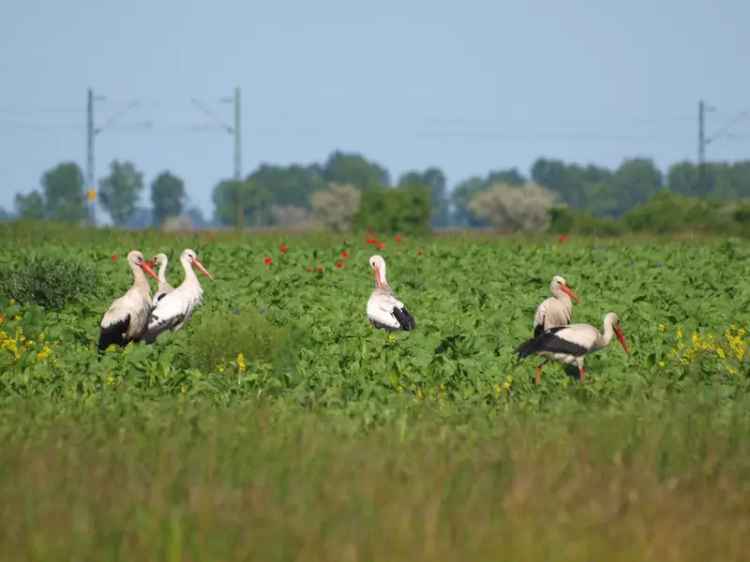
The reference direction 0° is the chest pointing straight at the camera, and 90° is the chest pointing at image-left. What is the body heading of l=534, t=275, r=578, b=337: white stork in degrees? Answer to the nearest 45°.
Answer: approximately 315°

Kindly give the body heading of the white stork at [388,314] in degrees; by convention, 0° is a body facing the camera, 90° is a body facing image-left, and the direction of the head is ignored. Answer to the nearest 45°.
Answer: approximately 45°

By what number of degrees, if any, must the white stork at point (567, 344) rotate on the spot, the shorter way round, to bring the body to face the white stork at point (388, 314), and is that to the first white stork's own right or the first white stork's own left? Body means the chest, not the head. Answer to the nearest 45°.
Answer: approximately 135° to the first white stork's own left

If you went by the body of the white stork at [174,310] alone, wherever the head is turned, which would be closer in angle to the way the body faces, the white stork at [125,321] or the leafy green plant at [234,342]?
the leafy green plant

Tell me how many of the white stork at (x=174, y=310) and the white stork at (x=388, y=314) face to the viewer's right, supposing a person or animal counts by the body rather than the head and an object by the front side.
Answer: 1

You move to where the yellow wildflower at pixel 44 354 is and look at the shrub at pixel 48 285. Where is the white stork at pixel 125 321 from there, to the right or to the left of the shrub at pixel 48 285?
right

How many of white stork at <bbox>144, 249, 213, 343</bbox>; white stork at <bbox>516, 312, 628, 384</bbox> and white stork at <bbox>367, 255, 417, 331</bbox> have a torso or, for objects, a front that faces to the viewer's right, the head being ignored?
2

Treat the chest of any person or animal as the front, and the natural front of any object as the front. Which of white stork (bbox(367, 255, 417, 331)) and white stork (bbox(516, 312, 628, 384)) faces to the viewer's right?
white stork (bbox(516, 312, 628, 384))

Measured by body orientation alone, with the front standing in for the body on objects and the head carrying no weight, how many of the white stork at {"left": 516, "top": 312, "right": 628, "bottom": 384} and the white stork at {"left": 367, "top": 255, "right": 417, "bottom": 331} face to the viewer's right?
1

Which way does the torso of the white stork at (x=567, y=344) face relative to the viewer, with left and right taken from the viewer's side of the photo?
facing to the right of the viewer

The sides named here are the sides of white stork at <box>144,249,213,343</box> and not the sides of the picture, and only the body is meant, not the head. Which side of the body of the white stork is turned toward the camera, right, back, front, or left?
right
